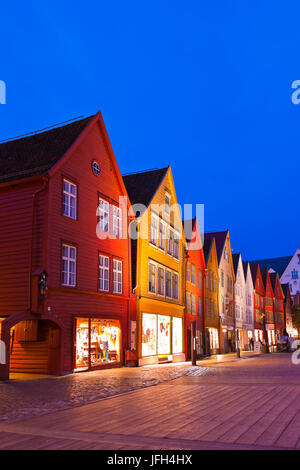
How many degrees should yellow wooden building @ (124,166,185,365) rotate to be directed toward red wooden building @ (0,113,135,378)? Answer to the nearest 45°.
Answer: approximately 45° to its right

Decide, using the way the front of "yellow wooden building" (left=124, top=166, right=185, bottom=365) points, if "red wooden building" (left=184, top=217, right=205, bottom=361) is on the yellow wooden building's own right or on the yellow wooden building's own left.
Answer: on the yellow wooden building's own left

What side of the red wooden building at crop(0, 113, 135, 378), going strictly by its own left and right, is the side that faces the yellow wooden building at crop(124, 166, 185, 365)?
left

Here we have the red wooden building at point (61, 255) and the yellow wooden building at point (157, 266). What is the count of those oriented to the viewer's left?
0

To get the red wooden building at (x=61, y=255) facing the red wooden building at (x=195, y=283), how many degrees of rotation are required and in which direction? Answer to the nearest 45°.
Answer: approximately 90° to its left
